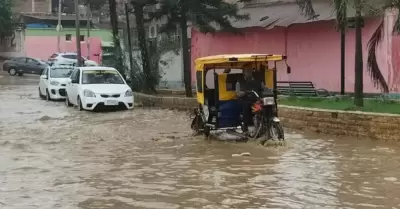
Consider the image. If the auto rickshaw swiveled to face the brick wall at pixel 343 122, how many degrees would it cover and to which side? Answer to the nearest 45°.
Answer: approximately 45° to its left

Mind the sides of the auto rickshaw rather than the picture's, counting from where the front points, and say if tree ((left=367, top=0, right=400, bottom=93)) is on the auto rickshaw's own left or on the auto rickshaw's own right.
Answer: on the auto rickshaw's own left

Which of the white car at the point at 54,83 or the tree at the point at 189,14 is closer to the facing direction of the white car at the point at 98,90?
the tree

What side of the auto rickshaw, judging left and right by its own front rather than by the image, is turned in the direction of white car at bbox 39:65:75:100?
back

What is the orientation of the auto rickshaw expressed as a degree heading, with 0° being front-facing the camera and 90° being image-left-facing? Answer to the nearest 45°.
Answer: approximately 315°

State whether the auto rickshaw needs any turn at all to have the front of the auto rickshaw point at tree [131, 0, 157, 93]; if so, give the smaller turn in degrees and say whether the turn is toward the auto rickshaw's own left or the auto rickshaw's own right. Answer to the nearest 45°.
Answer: approximately 135° to the auto rickshaw's own left

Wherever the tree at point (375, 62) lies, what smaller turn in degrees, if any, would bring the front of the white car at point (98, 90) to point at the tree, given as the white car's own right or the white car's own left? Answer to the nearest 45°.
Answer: approximately 45° to the white car's own left

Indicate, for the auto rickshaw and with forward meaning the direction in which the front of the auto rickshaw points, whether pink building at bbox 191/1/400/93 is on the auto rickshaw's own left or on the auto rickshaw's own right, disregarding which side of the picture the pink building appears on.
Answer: on the auto rickshaw's own left
